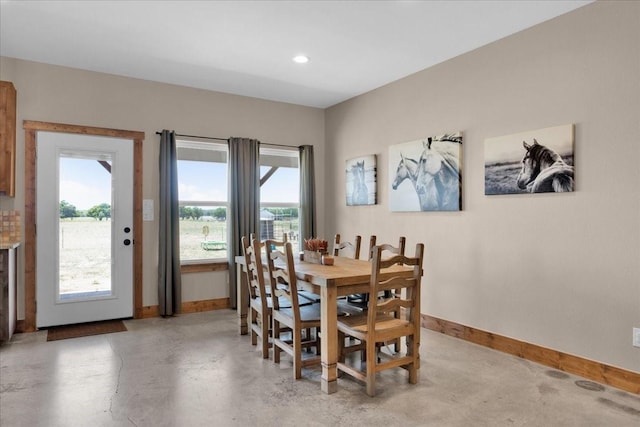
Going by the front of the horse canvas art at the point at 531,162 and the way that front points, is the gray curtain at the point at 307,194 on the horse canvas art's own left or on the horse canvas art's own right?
on the horse canvas art's own right

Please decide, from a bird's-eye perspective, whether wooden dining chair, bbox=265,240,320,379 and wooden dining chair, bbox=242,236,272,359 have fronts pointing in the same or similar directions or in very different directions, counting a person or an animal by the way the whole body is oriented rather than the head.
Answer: same or similar directions

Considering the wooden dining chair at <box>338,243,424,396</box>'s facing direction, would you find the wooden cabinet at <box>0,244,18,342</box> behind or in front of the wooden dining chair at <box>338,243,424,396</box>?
in front

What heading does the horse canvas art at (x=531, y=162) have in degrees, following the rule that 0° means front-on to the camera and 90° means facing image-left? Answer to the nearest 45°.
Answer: approximately 45°

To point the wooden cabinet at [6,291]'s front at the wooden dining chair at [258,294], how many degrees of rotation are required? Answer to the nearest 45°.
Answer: approximately 45° to its left

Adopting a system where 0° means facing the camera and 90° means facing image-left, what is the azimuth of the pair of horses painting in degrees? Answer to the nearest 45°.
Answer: approximately 45°

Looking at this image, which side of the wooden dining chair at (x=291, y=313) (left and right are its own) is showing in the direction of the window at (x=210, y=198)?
left

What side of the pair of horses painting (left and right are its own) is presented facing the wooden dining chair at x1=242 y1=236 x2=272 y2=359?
front

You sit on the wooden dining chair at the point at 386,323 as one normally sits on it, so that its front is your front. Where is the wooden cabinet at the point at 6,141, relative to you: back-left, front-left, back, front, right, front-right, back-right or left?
front-left

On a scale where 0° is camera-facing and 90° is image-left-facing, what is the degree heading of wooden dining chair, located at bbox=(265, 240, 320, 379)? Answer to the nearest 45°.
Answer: approximately 225°

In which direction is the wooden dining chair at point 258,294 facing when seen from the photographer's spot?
facing away from the viewer and to the right of the viewer

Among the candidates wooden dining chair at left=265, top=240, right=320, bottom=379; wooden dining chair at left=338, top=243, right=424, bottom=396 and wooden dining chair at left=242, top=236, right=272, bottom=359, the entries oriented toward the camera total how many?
0
